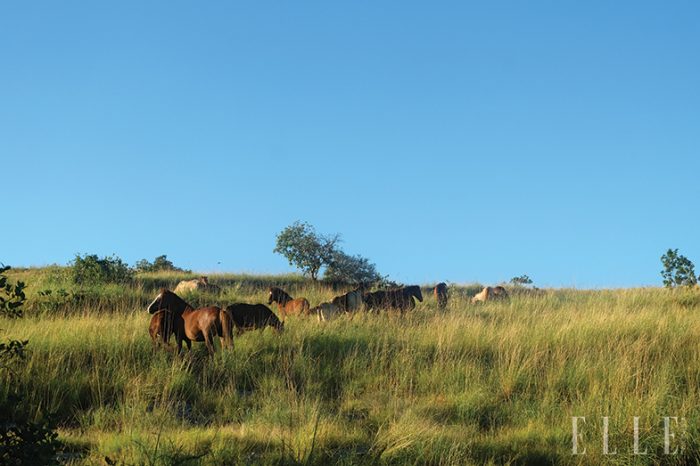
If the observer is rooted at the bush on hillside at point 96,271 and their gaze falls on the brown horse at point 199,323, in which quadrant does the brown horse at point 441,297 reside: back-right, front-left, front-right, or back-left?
front-left

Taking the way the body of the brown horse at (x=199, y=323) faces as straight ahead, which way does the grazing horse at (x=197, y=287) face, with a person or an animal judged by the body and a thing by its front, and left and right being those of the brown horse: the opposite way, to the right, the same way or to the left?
the opposite way

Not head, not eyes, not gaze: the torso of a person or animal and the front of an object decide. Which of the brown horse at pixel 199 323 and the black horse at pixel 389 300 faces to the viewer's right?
the black horse at pixel 389 300

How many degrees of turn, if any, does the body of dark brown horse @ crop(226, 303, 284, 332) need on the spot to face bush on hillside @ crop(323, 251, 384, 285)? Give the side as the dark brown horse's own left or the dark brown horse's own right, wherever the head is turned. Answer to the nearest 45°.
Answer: approximately 90° to the dark brown horse's own left

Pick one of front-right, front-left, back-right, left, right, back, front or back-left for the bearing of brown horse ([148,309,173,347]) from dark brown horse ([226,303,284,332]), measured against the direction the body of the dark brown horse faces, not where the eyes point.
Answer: back

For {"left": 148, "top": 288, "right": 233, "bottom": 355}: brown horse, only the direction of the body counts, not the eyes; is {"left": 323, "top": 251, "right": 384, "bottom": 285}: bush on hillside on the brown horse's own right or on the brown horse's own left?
on the brown horse's own right

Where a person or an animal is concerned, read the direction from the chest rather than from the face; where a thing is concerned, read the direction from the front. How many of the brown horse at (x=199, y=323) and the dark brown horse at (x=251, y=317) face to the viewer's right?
1

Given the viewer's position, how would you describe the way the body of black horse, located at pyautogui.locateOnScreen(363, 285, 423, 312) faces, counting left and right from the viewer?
facing to the right of the viewer

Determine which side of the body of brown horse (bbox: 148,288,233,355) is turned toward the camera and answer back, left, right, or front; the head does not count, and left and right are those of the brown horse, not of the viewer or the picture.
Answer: left

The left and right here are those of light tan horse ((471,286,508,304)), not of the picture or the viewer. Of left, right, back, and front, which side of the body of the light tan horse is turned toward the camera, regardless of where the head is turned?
left

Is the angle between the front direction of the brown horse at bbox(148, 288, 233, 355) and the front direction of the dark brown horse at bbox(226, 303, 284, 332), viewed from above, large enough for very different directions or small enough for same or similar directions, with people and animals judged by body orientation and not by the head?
very different directions

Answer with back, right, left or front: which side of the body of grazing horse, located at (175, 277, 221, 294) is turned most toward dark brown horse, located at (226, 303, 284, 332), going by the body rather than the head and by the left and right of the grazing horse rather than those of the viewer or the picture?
right

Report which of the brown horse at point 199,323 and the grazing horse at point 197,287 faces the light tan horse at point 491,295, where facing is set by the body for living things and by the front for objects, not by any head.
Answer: the grazing horse
